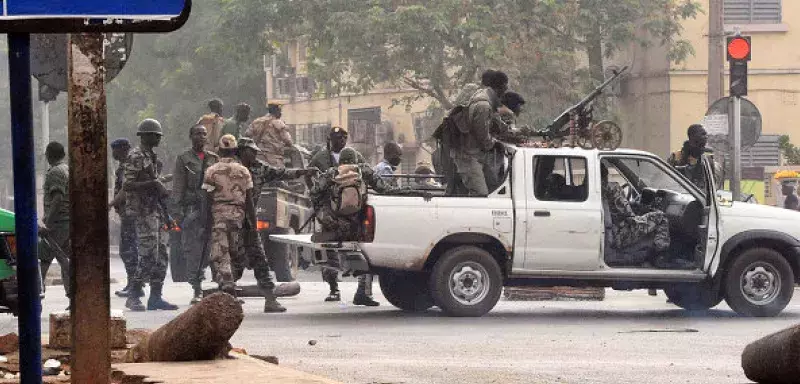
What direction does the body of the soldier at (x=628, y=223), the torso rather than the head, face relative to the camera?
to the viewer's right

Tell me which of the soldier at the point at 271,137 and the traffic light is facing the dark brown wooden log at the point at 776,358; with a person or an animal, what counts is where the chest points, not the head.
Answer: the traffic light

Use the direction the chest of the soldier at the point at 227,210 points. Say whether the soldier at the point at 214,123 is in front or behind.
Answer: in front

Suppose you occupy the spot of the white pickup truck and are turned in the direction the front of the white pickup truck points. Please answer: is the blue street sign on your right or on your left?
on your right

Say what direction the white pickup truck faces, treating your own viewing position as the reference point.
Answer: facing to the right of the viewer

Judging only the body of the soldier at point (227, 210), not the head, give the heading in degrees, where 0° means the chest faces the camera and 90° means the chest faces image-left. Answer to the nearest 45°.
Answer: approximately 180°

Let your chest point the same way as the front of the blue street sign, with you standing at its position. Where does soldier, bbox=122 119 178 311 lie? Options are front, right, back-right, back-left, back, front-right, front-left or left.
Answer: back

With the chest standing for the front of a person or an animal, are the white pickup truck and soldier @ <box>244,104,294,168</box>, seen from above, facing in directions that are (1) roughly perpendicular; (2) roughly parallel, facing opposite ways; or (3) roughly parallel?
roughly perpendicular

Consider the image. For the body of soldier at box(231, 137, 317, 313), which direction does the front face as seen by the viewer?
to the viewer's right

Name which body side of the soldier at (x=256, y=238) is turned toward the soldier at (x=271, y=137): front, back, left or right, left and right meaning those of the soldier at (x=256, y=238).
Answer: left

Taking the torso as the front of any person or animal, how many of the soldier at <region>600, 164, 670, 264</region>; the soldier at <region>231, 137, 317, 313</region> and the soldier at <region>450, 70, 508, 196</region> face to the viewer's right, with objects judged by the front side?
3
